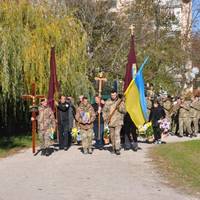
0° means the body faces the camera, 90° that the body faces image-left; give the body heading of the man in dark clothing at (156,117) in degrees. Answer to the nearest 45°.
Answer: approximately 0°

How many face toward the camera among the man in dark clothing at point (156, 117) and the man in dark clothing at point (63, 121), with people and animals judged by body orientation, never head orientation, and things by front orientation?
2

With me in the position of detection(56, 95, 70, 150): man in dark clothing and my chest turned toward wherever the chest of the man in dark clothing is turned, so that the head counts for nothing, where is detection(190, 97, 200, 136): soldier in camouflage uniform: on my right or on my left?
on my left

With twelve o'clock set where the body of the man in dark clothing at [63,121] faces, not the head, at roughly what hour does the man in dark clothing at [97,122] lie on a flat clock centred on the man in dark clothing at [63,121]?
the man in dark clothing at [97,122] is roughly at 9 o'clock from the man in dark clothing at [63,121].

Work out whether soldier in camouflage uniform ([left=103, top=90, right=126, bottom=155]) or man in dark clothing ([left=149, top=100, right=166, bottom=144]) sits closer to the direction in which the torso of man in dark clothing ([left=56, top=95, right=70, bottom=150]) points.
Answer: the soldier in camouflage uniform
